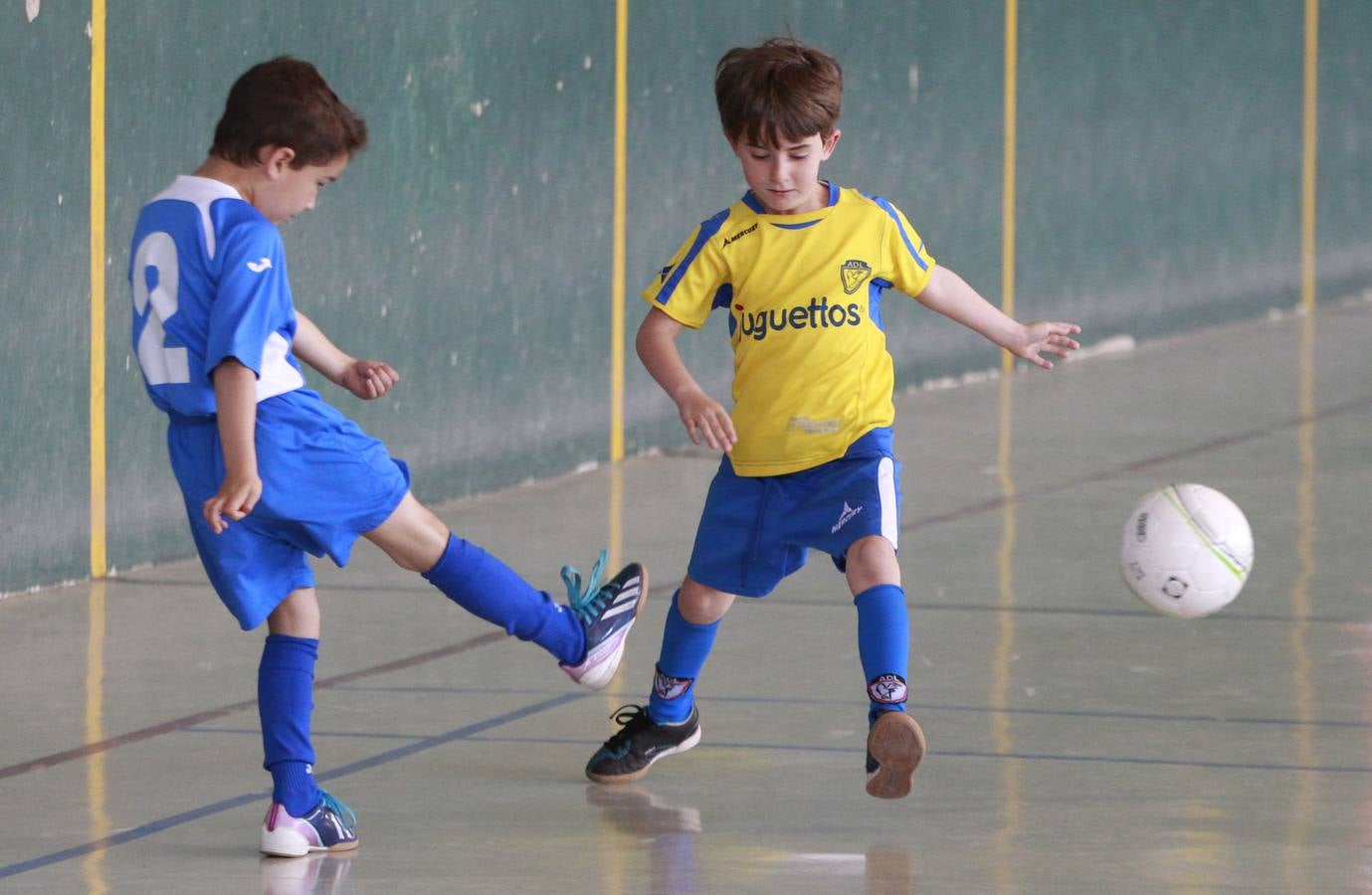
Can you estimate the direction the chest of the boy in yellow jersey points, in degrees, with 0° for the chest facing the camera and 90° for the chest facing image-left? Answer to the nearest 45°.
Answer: approximately 0°

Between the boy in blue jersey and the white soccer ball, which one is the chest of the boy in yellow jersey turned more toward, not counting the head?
the boy in blue jersey

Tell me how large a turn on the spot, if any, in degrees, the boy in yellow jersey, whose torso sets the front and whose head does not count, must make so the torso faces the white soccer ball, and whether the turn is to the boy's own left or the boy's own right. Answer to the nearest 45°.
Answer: approximately 135° to the boy's own left

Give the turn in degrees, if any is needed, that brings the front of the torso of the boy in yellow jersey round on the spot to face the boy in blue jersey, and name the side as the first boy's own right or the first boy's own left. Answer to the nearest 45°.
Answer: approximately 45° to the first boy's own right
